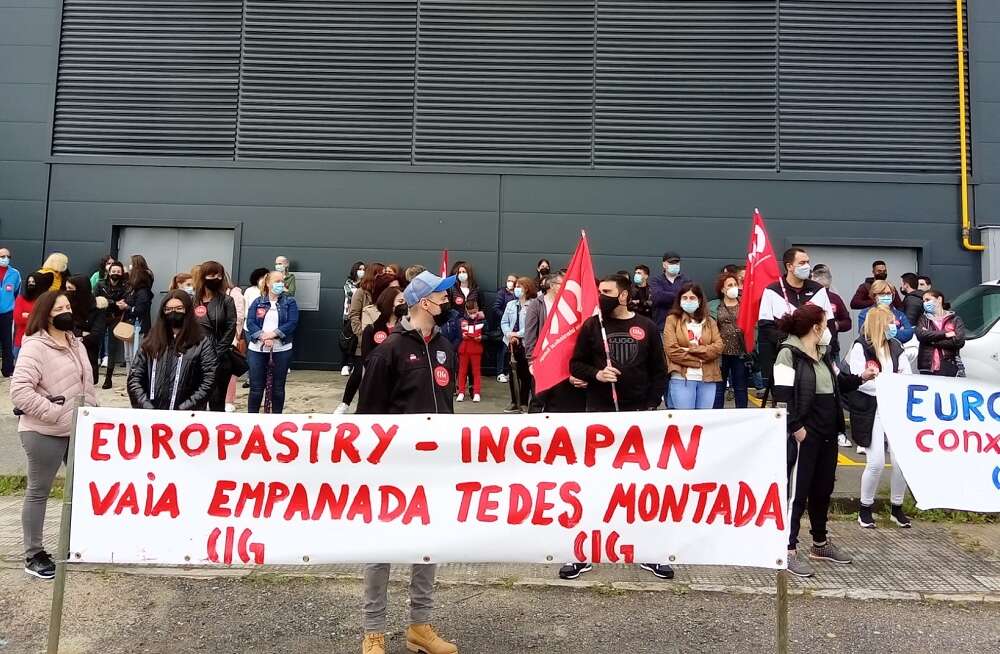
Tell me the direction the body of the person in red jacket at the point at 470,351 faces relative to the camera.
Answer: toward the camera

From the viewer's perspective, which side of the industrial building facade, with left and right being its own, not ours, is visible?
front

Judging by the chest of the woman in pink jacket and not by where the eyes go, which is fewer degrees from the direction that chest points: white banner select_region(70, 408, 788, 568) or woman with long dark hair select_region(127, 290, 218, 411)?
the white banner

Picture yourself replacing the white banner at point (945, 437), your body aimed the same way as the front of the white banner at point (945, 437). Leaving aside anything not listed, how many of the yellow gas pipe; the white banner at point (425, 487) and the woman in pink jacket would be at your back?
1

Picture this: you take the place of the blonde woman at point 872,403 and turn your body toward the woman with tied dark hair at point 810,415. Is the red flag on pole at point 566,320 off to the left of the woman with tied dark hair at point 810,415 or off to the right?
right

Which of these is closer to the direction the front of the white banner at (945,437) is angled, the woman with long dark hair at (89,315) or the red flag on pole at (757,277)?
the woman with long dark hair

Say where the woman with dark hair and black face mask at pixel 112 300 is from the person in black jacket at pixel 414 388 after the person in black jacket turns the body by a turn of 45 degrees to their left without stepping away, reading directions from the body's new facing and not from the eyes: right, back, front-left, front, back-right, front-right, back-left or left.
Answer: back-left

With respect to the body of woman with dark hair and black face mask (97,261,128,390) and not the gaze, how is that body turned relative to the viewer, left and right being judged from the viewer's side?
facing the viewer

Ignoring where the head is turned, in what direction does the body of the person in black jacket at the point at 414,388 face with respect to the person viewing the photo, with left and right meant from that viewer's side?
facing the viewer and to the right of the viewer

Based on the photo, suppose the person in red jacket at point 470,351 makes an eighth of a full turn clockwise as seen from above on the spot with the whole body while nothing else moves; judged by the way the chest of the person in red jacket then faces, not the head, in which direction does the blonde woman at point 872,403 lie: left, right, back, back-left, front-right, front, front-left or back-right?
left

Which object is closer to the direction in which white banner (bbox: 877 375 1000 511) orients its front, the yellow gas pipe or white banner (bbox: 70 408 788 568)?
the white banner

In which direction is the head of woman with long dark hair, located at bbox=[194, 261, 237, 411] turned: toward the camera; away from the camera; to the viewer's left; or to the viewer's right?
toward the camera

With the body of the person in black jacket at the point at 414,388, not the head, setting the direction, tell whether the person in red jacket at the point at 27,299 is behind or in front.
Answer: behind

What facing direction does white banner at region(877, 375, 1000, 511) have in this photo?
toward the camera

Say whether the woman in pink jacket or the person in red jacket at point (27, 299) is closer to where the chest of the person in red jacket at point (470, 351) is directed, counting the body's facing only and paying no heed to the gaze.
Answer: the woman in pink jacket

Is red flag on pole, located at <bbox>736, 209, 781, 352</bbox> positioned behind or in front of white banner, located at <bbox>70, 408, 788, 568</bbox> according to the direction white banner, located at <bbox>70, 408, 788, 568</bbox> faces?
behind

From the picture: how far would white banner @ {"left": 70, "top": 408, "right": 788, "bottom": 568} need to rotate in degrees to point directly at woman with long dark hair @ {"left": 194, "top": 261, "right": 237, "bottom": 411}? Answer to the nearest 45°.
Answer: approximately 135° to its right

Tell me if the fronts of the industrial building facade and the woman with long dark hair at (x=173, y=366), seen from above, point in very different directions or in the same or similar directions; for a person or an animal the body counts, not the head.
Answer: same or similar directions
